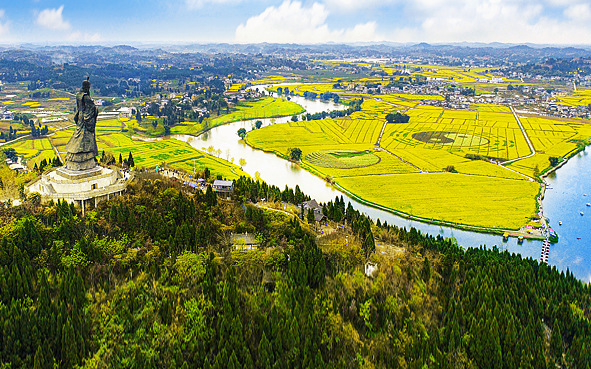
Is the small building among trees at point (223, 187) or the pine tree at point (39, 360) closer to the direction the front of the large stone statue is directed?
the small building among trees
